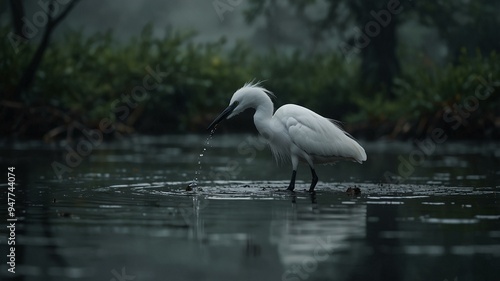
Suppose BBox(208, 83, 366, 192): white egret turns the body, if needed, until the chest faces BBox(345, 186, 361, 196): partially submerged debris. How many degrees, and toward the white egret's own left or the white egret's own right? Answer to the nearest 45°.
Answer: approximately 135° to the white egret's own left

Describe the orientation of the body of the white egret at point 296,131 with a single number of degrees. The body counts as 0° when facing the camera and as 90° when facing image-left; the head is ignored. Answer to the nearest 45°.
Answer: approximately 90°
